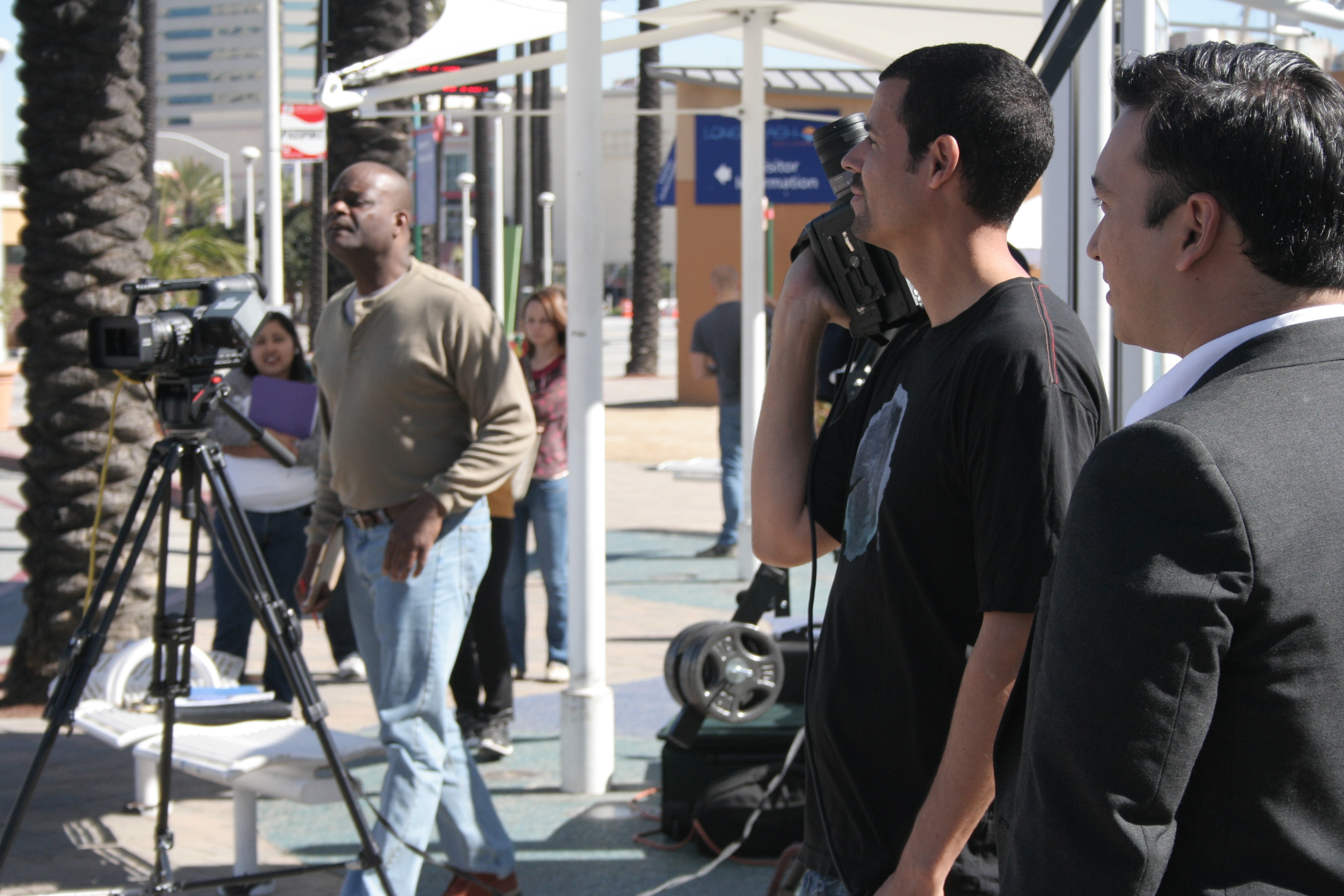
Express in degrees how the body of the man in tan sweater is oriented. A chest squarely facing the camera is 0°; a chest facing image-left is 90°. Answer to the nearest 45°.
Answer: approximately 45°

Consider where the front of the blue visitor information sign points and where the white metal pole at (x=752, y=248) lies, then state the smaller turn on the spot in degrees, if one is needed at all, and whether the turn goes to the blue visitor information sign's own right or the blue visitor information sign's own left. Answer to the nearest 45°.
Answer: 0° — it already faces it

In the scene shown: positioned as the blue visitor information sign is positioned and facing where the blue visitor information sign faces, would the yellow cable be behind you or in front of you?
in front

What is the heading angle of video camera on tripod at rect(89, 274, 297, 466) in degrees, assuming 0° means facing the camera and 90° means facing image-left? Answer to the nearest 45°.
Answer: approximately 45°

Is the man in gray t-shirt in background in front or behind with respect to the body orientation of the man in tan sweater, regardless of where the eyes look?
behind

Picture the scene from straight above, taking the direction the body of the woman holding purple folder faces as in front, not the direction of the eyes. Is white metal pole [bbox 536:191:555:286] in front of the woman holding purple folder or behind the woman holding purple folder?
behind

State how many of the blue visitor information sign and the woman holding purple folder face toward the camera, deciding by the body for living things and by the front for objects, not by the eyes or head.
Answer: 2

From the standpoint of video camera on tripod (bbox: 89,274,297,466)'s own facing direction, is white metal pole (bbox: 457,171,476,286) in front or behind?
behind

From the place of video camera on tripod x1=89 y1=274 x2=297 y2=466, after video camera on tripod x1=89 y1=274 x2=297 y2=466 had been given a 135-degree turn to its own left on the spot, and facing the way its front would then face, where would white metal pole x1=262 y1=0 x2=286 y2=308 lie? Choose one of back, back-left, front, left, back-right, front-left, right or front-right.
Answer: left
